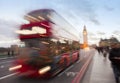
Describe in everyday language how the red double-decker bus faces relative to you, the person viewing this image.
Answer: facing the viewer and to the left of the viewer

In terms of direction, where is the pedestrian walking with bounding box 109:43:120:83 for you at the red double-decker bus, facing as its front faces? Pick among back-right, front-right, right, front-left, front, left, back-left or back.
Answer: left
